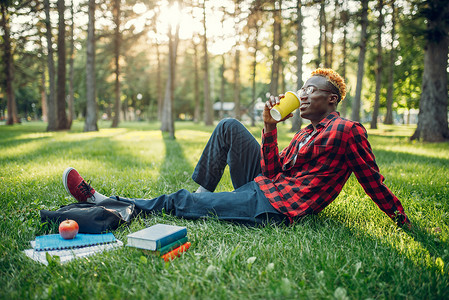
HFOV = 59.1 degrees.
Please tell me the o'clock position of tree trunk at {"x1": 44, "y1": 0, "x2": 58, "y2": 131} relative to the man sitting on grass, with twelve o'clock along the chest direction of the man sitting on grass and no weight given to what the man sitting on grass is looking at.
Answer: The tree trunk is roughly at 2 o'clock from the man sitting on grass.

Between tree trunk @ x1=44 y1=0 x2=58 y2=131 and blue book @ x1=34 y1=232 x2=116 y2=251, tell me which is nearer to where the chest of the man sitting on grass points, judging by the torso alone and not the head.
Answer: the blue book

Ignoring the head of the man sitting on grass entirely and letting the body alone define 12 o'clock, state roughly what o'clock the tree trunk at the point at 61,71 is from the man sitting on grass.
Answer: The tree trunk is roughly at 2 o'clock from the man sitting on grass.

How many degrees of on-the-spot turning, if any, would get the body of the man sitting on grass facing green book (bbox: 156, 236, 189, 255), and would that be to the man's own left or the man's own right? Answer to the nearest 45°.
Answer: approximately 45° to the man's own left

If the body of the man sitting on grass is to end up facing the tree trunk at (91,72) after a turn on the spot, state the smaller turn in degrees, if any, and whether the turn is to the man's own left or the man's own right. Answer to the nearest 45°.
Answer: approximately 45° to the man's own right

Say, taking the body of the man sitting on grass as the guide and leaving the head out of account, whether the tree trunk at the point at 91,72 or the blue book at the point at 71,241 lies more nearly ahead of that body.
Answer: the blue book

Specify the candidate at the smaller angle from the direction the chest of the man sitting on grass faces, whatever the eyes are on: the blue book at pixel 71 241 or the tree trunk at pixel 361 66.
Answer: the blue book

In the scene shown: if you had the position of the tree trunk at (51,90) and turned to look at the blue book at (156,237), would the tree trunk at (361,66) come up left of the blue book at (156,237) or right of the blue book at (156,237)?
left

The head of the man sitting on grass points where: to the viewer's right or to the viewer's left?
to the viewer's left

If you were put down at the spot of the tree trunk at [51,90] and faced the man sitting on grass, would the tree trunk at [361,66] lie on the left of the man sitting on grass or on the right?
left

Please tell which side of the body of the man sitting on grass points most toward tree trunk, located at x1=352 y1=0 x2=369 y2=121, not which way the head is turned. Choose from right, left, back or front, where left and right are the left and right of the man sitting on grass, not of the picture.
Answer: right

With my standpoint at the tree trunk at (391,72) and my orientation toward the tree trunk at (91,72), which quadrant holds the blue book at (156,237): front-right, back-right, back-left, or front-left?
front-left

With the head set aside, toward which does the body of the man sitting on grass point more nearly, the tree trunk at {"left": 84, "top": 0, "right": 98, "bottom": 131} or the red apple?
the red apple

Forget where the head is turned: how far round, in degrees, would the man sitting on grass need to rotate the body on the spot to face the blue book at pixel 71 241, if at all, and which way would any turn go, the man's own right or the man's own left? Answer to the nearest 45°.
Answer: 0° — they already face it

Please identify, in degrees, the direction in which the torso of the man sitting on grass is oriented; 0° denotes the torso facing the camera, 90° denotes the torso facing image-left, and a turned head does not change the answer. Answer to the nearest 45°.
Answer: approximately 90°

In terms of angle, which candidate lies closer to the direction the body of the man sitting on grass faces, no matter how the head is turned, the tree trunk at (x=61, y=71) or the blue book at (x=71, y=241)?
the blue book

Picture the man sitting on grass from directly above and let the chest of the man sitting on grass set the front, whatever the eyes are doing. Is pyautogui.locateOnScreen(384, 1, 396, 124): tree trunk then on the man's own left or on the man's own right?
on the man's own right

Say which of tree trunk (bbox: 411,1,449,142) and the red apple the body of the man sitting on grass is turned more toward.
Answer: the red apple
